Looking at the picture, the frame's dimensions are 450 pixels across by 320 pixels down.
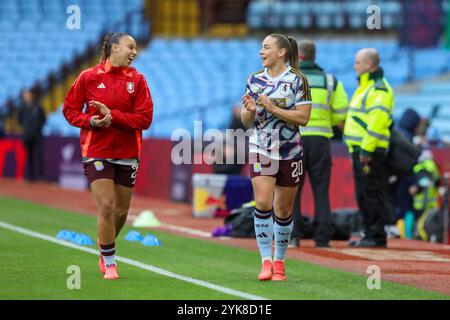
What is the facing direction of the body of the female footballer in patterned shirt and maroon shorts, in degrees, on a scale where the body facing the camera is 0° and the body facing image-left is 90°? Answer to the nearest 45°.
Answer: approximately 0°

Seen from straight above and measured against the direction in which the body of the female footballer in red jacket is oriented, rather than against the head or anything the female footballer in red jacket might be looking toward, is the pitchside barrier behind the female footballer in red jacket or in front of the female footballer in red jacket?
behind

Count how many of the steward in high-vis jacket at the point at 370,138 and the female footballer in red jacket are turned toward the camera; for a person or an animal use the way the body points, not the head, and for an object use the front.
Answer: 1

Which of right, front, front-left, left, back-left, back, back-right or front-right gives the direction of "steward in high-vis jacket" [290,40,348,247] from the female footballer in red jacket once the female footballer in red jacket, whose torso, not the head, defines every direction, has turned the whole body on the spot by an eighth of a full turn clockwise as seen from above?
back

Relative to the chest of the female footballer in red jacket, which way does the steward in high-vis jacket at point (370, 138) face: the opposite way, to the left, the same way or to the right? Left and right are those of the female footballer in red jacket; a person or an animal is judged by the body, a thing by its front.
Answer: to the right

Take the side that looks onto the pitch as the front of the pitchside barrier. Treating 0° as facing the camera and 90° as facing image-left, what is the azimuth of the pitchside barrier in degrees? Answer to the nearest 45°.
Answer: approximately 45°

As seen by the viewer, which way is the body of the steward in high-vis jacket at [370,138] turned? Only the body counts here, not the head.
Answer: to the viewer's left
